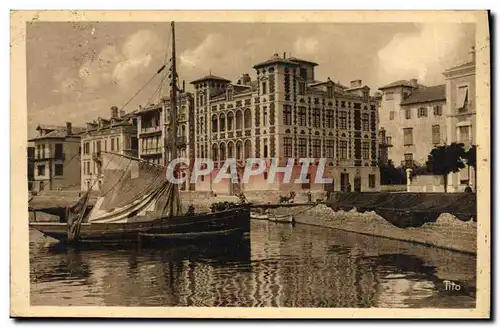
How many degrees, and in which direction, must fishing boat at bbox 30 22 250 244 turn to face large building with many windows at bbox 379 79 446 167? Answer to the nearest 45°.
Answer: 0° — it already faces it

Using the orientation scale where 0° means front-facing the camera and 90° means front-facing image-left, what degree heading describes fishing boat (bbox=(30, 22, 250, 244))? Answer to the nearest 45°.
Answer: approximately 270°

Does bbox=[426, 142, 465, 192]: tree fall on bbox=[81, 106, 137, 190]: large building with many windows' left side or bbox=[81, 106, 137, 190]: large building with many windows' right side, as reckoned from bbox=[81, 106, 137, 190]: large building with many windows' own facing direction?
on its left

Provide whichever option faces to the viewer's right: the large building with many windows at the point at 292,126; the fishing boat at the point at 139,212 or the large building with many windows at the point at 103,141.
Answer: the fishing boat

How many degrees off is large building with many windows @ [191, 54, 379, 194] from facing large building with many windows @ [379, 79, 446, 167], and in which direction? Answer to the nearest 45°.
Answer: approximately 135° to its left
